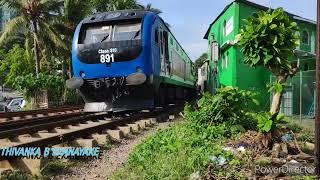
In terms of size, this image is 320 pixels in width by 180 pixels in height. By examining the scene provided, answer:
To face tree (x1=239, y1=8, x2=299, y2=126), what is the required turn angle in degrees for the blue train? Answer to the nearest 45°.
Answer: approximately 90° to its left

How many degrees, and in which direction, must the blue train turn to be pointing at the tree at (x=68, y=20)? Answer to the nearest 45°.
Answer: approximately 135° to its right

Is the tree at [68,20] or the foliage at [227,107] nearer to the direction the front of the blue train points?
the foliage

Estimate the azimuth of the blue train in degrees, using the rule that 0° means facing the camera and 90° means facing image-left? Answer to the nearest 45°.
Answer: approximately 45°

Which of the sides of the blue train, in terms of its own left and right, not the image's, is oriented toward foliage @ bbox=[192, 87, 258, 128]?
left

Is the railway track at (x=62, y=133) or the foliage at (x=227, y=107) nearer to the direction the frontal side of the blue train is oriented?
the railway track

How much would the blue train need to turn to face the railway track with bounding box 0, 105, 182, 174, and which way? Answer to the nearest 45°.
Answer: approximately 45° to its left

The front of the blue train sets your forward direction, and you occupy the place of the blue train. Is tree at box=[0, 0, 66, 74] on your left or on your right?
on your right

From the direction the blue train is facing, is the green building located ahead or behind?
behind
